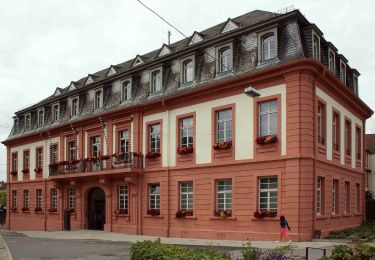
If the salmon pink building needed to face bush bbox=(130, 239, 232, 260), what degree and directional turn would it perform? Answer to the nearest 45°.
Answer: approximately 45° to its left

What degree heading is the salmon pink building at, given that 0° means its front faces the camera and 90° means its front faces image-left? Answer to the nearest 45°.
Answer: approximately 45°
